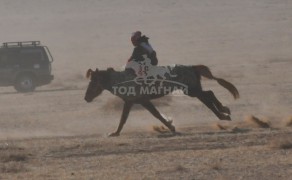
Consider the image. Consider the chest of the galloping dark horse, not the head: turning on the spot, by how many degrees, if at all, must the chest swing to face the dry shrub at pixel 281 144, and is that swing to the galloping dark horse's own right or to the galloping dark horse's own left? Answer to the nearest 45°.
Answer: approximately 135° to the galloping dark horse's own left

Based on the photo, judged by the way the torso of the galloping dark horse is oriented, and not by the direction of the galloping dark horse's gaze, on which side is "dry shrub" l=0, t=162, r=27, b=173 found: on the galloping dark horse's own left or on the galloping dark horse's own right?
on the galloping dark horse's own left

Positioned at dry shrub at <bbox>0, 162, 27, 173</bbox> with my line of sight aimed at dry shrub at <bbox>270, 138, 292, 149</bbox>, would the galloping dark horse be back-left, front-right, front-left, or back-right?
front-left

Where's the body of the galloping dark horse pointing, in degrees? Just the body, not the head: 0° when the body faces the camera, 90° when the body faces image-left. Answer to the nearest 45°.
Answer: approximately 90°

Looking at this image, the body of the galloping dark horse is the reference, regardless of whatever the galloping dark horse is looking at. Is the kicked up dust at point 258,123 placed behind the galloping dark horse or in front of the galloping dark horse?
behind

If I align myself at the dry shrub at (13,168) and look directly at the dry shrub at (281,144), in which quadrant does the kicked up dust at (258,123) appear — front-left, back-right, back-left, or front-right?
front-left
